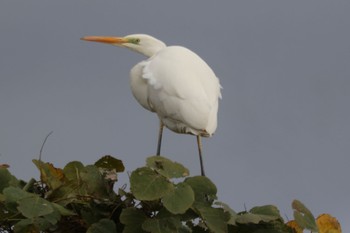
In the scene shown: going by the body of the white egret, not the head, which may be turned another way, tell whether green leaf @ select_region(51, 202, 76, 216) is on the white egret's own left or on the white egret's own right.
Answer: on the white egret's own left

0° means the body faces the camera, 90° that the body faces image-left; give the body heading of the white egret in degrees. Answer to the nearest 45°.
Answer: approximately 90°
